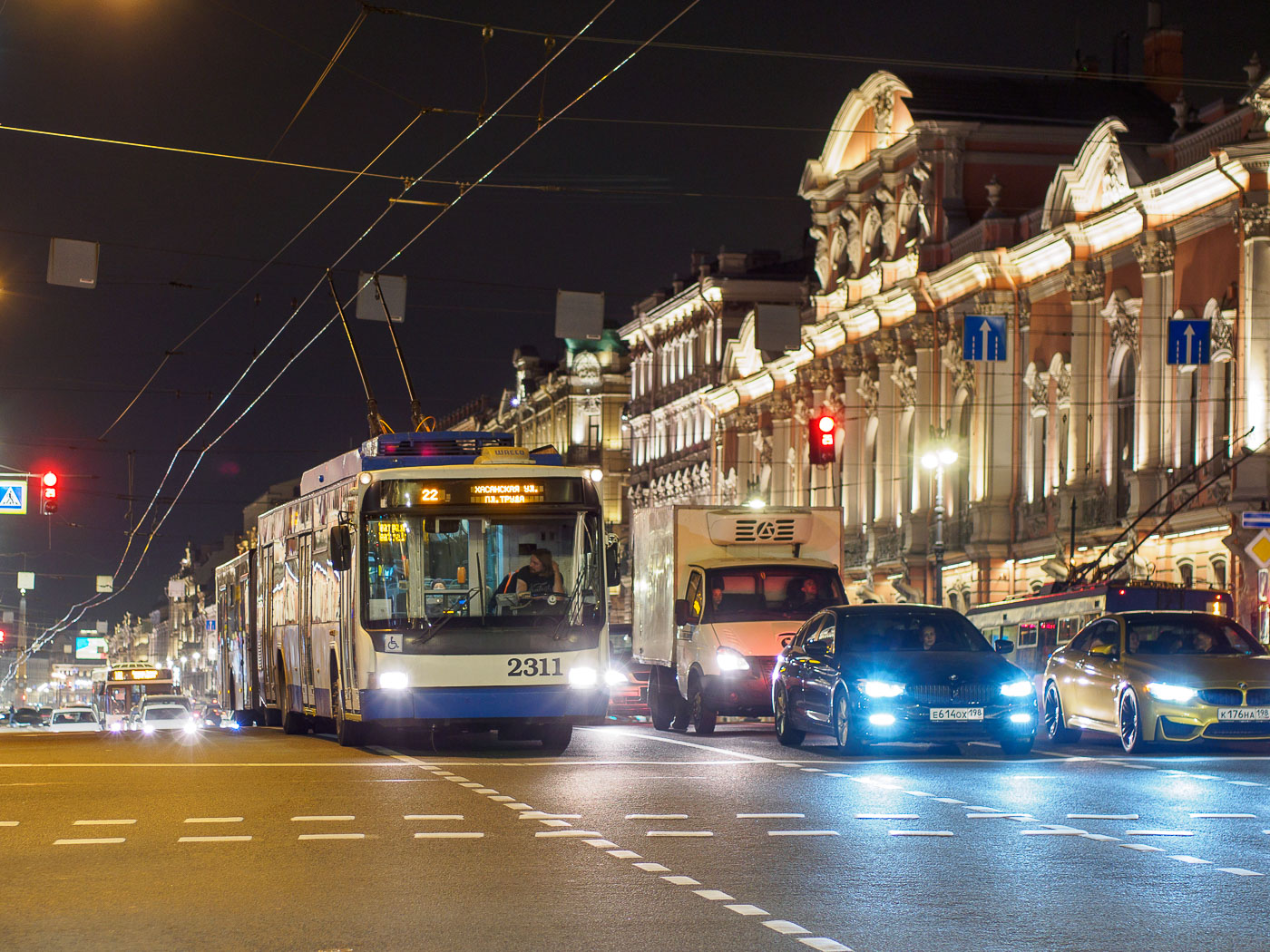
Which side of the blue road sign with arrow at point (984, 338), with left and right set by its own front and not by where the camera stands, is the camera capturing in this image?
front

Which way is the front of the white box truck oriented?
toward the camera

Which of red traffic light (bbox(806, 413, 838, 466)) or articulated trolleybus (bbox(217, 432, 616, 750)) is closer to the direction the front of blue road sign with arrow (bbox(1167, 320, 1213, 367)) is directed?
the articulated trolleybus

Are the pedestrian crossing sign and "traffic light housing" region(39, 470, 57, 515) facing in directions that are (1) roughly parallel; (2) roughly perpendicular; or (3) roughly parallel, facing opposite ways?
roughly parallel

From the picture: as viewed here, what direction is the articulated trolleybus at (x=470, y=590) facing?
toward the camera

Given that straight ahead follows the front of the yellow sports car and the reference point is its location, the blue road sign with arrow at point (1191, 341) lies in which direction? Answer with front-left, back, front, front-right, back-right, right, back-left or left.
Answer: back-left

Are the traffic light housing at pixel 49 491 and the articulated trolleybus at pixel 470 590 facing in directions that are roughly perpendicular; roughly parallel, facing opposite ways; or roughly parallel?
roughly parallel

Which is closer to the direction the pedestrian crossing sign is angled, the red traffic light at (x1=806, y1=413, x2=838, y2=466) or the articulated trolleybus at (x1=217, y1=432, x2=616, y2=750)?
the articulated trolleybus

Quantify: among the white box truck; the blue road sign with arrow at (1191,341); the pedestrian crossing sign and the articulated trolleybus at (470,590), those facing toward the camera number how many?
4
